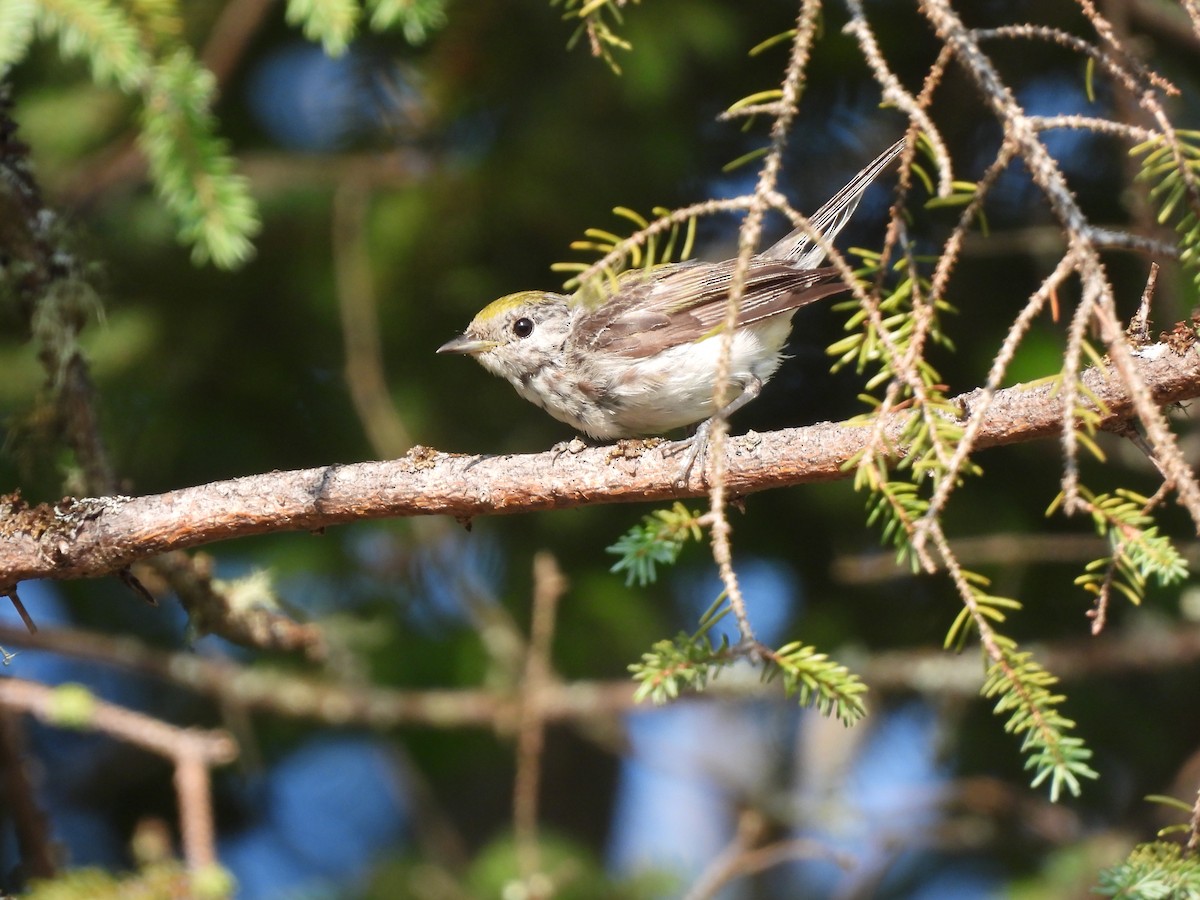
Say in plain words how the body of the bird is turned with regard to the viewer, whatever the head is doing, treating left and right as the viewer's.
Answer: facing to the left of the viewer
